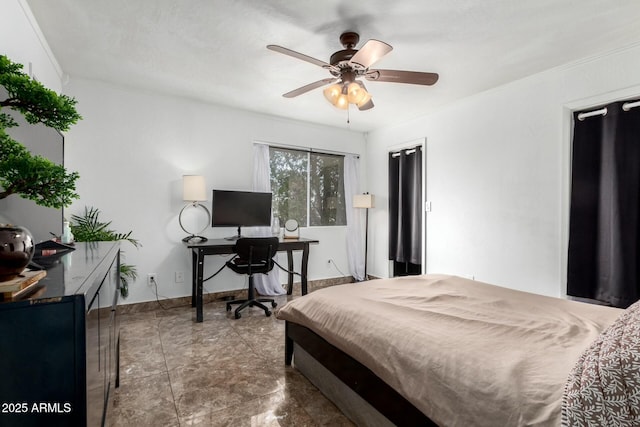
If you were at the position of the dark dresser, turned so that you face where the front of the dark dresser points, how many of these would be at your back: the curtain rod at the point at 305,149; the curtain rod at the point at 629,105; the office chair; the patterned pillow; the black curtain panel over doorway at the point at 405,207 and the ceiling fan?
0

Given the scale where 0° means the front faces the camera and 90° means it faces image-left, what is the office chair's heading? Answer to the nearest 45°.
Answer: approximately 135°

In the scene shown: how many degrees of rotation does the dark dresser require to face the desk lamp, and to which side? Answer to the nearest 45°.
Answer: approximately 45° to its left

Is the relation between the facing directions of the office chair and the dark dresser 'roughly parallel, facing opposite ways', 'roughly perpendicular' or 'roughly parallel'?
roughly perpendicular

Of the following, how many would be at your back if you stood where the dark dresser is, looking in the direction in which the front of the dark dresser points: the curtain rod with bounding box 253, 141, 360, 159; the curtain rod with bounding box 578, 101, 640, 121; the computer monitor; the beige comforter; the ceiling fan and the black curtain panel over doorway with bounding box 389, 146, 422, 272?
0

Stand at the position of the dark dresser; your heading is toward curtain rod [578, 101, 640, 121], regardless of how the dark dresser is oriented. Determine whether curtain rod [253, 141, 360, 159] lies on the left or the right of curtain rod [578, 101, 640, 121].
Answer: left

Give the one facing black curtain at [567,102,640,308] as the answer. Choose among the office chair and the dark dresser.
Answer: the dark dresser

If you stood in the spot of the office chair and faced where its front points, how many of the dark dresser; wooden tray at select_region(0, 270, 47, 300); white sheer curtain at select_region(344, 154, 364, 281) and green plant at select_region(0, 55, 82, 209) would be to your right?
1

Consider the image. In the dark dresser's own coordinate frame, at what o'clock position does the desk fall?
The desk is roughly at 10 o'clock from the dark dresser.

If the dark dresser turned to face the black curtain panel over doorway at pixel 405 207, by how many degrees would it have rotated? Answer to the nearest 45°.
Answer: approximately 45° to its left

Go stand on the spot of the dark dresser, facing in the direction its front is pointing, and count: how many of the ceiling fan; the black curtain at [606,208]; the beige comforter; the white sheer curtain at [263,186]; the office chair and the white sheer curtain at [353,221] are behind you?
0

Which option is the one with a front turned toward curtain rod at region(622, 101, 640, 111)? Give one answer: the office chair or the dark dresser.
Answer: the dark dresser

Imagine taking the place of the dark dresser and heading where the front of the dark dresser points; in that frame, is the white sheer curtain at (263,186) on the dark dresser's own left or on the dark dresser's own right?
on the dark dresser's own left

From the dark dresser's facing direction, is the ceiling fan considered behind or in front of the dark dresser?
in front

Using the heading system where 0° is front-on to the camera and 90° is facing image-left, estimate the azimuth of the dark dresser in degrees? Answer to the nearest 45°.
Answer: approximately 270°

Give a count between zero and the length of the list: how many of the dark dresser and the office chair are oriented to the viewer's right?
1
